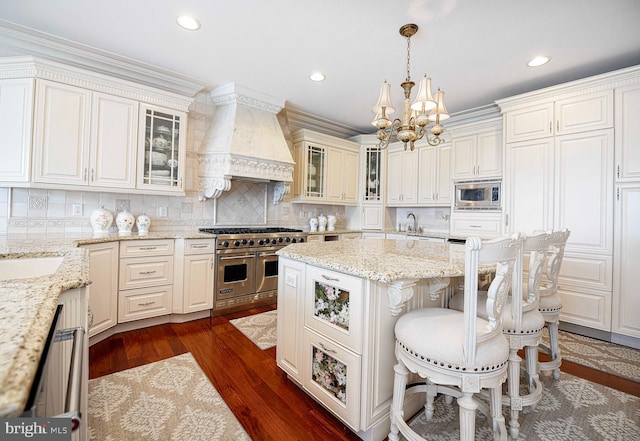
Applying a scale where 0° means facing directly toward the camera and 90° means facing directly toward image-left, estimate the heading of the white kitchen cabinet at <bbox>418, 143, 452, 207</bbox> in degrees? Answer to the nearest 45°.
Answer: approximately 45°

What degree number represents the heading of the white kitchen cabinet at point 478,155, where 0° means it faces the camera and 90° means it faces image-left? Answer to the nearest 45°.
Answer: approximately 45°

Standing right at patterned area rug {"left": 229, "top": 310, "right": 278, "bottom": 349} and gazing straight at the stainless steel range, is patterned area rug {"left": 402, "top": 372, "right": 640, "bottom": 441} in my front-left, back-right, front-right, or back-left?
back-right

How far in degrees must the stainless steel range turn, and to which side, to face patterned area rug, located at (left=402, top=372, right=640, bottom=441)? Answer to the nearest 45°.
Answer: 0° — it already faces it

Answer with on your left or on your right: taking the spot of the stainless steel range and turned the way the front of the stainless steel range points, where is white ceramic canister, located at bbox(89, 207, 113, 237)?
on your right

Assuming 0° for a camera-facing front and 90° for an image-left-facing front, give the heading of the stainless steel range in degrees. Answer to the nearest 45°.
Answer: approximately 315°

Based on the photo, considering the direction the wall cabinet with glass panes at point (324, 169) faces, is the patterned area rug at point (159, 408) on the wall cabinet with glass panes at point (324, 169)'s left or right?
on its right

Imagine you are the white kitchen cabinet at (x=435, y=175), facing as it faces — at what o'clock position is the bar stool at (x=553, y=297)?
The bar stool is roughly at 10 o'clock from the white kitchen cabinet.

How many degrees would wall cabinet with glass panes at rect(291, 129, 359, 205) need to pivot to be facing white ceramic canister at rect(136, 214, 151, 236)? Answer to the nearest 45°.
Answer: approximately 90° to its right

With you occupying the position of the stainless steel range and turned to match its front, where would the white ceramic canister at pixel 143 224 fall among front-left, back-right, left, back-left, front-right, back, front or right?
back-right

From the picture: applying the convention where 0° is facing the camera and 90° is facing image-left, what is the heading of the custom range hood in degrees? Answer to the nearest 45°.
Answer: approximately 315°
